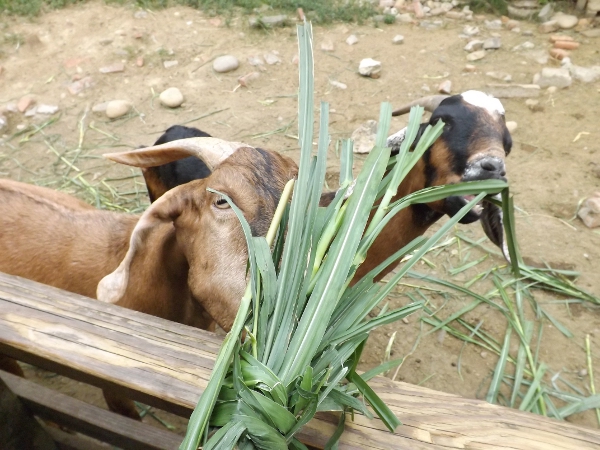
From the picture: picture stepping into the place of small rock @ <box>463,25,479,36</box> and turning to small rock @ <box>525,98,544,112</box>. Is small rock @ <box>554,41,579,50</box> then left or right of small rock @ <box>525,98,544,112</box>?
left

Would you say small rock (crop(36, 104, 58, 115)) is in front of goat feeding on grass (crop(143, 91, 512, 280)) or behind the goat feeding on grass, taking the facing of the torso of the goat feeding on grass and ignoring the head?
behind

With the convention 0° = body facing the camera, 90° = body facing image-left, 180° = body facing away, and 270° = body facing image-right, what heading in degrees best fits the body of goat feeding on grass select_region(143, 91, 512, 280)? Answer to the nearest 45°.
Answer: approximately 315°

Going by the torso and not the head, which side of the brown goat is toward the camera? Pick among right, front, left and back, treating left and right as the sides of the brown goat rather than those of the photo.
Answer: right

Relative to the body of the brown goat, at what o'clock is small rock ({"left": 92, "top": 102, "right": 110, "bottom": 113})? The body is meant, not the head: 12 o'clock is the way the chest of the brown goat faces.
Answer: The small rock is roughly at 9 o'clock from the brown goat.

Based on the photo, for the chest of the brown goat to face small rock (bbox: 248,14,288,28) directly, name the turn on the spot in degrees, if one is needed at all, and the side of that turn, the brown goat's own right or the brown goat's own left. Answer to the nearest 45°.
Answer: approximately 90° to the brown goat's own left

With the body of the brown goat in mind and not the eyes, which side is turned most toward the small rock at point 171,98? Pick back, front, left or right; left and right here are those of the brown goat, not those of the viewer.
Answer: left

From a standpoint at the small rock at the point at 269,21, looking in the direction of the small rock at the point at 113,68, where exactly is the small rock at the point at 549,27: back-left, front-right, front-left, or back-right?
back-left

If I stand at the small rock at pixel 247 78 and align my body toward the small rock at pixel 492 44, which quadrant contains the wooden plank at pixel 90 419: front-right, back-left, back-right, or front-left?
back-right

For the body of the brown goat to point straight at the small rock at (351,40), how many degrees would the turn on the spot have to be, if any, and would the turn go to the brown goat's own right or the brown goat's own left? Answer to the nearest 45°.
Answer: approximately 45° to the brown goat's own left
